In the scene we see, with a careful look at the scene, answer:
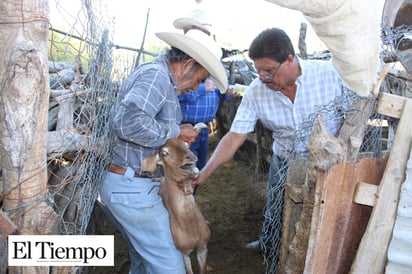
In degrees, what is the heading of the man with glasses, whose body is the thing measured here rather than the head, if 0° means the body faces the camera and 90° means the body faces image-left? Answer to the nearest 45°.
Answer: approximately 45°

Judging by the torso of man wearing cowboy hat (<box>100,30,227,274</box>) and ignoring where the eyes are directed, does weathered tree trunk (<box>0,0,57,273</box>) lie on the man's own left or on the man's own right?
on the man's own right

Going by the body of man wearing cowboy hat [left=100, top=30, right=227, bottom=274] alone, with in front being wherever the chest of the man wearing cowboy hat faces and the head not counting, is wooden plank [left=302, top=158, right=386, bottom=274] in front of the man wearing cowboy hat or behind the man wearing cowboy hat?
in front

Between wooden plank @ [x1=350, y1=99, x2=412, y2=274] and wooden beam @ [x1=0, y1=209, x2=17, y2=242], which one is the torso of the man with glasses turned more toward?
the wooden beam

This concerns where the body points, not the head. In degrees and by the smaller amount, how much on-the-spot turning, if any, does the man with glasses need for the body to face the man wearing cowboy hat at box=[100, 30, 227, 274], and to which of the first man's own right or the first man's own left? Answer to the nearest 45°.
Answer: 0° — they already face them

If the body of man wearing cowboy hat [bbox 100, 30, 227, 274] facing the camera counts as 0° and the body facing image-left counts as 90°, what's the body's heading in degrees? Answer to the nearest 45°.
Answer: approximately 270°

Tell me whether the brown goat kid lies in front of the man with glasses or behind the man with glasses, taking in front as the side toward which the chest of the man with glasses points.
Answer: in front

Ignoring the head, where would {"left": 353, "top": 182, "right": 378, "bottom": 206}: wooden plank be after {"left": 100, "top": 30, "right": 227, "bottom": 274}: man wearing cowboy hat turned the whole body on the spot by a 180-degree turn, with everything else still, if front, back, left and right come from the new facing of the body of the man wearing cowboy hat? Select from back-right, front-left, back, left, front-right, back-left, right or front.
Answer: back-left

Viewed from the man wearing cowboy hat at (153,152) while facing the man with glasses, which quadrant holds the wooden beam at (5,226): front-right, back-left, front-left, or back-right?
back-right

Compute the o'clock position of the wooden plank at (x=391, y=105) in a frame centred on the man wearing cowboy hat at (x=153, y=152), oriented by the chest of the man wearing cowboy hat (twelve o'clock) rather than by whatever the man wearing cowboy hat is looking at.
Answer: The wooden plank is roughly at 1 o'clock from the man wearing cowboy hat.

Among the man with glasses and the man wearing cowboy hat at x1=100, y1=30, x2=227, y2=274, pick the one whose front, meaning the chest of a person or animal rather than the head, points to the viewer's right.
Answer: the man wearing cowboy hat

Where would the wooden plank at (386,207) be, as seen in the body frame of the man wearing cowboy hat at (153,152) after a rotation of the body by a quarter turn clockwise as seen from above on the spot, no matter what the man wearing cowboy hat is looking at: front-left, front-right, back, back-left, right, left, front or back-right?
front-left

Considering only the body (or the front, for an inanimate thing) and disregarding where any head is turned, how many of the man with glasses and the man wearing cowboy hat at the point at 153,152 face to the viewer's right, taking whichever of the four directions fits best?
1

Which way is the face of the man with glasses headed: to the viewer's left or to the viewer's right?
to the viewer's left
